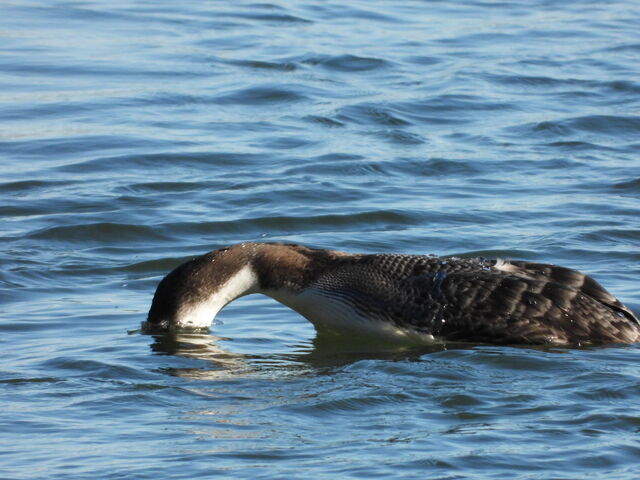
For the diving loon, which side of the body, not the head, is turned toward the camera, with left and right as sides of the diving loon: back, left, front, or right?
left
